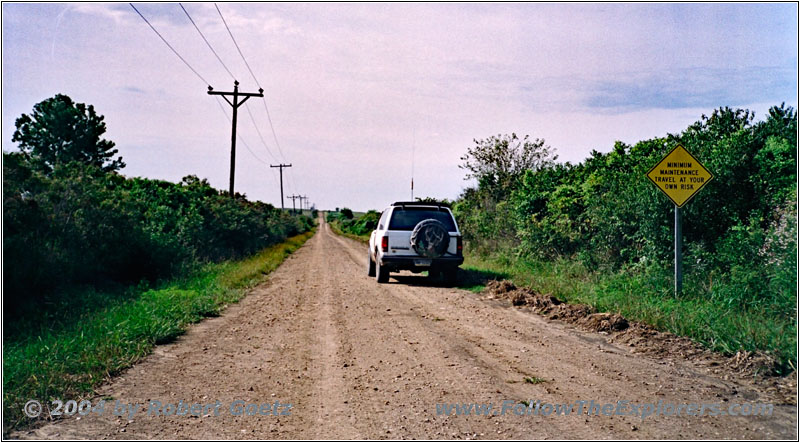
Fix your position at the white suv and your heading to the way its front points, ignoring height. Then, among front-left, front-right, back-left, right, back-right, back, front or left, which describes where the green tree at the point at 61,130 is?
front-left

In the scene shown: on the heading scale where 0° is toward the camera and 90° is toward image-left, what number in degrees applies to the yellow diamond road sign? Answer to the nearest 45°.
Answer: approximately 0°

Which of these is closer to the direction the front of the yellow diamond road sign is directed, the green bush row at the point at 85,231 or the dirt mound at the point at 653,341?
the dirt mound

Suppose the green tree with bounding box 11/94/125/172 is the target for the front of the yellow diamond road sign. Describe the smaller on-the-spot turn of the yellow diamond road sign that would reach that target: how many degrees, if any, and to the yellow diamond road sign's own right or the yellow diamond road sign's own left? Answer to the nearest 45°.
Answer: approximately 90° to the yellow diamond road sign's own right

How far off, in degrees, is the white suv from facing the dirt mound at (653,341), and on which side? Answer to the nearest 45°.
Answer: approximately 135° to its right

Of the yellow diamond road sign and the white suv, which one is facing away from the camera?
the white suv

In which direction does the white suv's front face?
away from the camera

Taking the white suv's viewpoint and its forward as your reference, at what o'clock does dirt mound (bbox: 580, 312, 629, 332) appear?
The dirt mound is roughly at 5 o'clock from the white suv.

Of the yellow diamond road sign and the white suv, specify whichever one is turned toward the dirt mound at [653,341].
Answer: the yellow diamond road sign

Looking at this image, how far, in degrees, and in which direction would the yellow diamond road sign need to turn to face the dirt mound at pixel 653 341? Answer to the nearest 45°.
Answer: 0° — it already faces it

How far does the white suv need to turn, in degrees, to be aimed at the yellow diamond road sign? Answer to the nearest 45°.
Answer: approximately 135° to its right

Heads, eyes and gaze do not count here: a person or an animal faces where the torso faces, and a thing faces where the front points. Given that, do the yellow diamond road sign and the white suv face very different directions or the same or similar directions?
very different directions

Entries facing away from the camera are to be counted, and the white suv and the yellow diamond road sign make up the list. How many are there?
1
